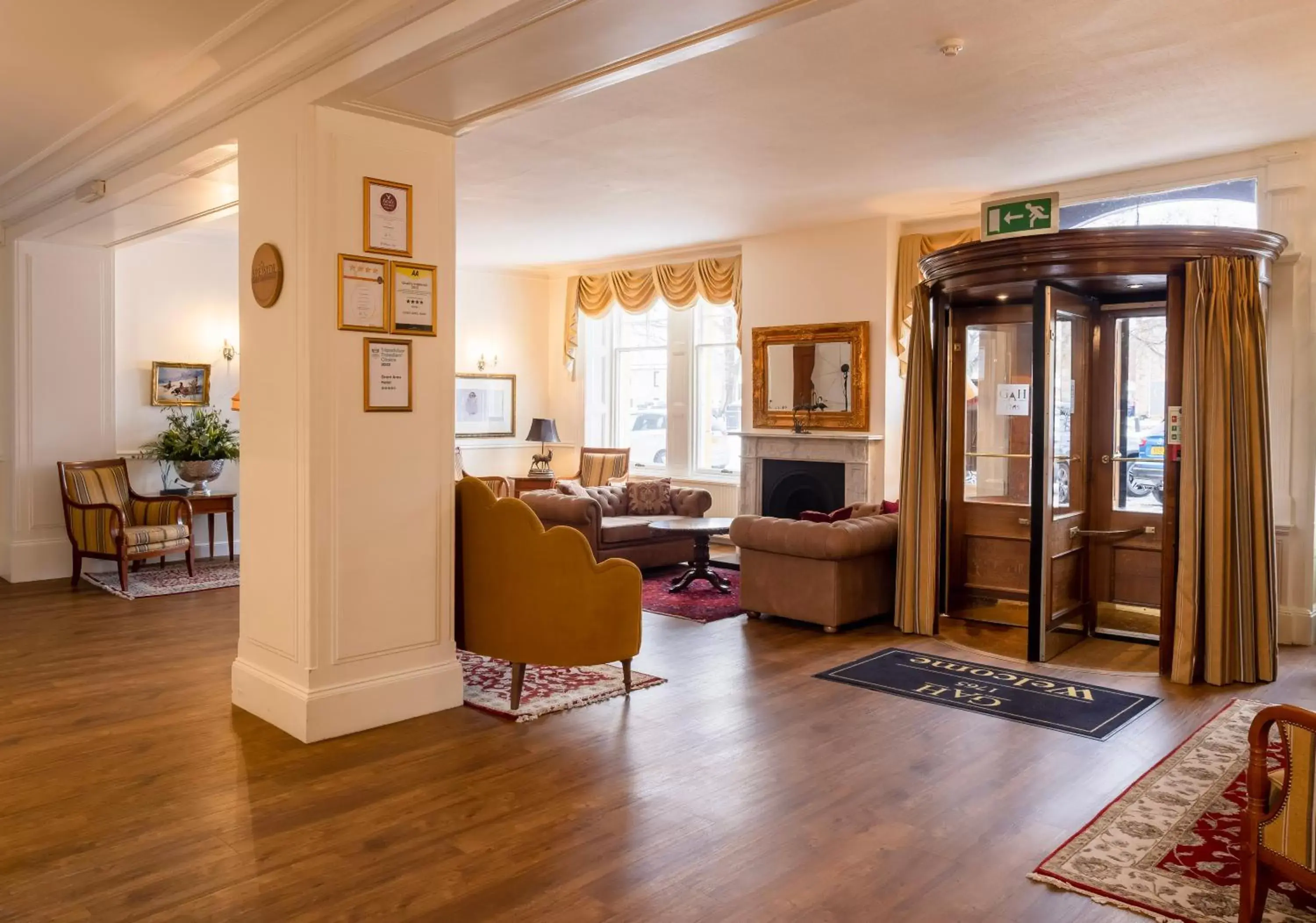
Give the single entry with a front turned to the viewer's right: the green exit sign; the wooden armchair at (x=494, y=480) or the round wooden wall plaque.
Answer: the wooden armchair

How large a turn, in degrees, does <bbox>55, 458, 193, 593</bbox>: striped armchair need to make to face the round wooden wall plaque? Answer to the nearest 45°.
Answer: approximately 45° to its right

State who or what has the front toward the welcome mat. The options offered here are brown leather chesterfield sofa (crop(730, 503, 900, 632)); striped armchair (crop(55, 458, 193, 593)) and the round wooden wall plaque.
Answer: the striped armchair

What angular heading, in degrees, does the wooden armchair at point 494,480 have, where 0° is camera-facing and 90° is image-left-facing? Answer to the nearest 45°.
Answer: approximately 270°

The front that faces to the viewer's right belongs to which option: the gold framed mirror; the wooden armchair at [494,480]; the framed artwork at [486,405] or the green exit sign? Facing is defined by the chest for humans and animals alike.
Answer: the wooden armchair

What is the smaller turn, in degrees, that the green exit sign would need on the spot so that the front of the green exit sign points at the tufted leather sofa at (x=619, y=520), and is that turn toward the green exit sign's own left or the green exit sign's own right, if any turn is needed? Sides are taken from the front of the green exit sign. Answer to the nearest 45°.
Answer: approximately 90° to the green exit sign's own right

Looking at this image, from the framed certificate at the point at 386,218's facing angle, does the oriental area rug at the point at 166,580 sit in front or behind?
behind

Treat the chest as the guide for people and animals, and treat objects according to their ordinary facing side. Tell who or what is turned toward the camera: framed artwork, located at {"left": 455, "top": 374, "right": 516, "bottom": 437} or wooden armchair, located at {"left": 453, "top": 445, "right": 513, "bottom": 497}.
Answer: the framed artwork

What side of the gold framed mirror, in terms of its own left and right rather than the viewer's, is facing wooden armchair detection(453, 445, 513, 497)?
right

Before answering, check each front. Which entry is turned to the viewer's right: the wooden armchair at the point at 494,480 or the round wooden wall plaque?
the wooden armchair

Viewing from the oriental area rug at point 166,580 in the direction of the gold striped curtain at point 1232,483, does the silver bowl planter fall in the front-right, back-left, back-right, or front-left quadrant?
back-left

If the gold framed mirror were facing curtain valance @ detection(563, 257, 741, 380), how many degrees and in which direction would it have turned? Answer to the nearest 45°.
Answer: approximately 90° to its right

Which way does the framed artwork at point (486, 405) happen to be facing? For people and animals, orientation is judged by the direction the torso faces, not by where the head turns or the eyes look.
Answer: toward the camera
